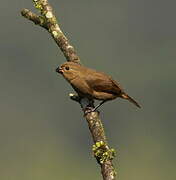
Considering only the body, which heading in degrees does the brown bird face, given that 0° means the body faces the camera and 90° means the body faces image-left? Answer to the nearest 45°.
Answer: approximately 90°
